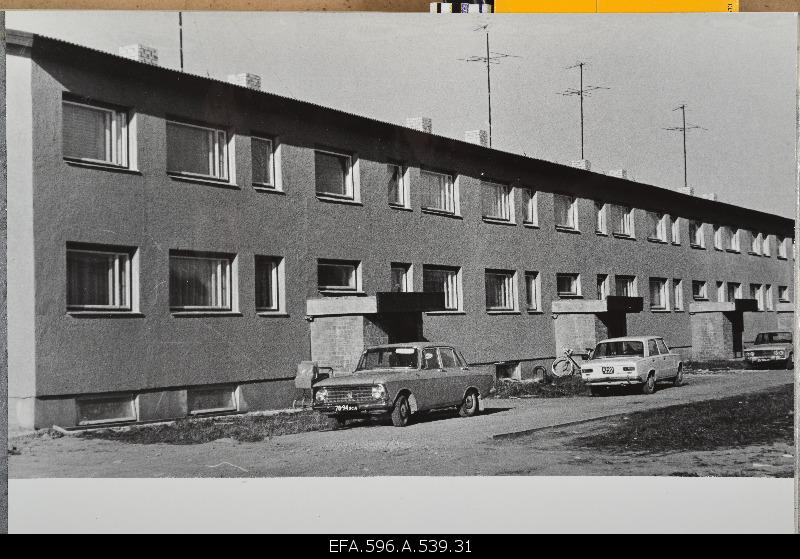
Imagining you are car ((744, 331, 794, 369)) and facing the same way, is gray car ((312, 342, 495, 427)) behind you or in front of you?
in front

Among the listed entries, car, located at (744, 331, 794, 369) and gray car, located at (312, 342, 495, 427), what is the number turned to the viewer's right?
0

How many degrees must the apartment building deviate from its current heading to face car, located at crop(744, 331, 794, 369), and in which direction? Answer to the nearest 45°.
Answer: approximately 45° to its left

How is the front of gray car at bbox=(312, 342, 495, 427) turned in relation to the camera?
facing the viewer and to the left of the viewer

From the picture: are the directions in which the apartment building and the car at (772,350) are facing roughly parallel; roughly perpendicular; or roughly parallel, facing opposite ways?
roughly perpendicular

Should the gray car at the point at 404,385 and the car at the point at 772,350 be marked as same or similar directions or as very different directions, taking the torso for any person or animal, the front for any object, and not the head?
same or similar directions

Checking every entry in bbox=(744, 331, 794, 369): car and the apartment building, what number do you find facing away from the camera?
0

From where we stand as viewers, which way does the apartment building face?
facing the viewer and to the right of the viewer

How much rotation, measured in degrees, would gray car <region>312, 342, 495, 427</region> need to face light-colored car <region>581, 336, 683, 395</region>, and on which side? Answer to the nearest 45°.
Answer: approximately 135° to its left
